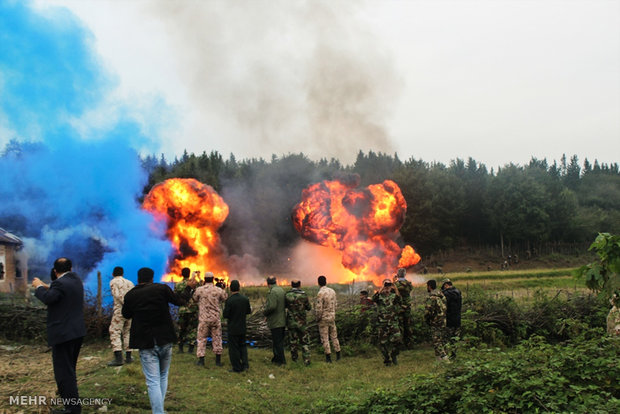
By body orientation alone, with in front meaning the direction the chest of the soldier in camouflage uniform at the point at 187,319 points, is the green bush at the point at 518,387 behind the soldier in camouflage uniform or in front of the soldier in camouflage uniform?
behind

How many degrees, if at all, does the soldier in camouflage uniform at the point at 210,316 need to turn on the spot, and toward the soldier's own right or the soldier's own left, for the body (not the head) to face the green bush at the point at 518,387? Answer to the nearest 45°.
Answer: approximately 135° to the soldier's own right

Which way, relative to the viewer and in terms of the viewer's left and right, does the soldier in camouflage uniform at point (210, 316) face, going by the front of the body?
facing away from the viewer

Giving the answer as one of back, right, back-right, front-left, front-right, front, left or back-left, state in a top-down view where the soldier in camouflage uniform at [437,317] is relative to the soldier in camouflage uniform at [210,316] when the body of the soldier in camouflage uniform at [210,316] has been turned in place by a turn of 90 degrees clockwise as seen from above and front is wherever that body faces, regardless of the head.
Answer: front

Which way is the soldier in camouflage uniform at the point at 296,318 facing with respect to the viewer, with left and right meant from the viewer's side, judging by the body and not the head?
facing away from the viewer

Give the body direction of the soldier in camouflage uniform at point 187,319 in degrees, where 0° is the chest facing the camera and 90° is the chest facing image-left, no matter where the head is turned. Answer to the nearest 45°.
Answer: approximately 180°

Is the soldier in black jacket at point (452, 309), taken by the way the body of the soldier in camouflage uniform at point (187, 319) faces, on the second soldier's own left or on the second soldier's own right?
on the second soldier's own right

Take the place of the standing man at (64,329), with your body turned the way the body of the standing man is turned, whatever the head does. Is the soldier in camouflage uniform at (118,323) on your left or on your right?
on your right

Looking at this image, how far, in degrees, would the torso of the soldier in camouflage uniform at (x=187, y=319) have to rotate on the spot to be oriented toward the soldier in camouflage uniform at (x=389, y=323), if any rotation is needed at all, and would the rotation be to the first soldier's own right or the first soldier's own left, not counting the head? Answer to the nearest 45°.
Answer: approximately 135° to the first soldier's own right

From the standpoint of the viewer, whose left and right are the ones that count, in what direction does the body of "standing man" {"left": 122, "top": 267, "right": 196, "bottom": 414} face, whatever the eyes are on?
facing away from the viewer
